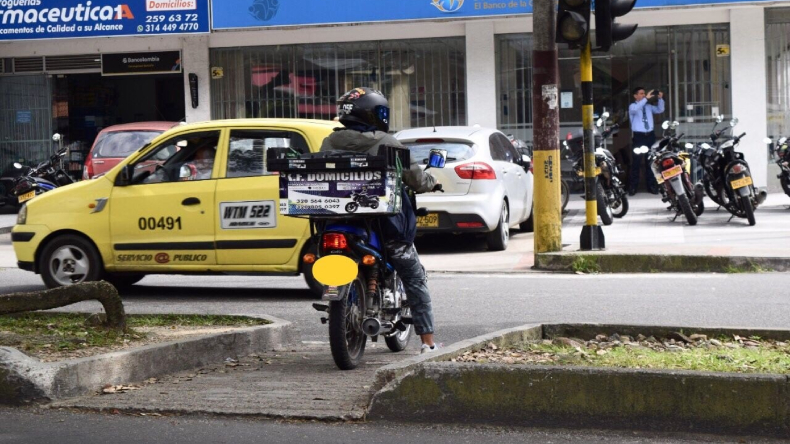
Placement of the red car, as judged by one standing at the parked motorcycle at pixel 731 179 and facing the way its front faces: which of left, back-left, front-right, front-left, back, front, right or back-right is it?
front-left

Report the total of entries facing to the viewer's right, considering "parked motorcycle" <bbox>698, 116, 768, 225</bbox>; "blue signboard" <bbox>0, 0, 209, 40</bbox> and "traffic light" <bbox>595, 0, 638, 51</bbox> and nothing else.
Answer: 1

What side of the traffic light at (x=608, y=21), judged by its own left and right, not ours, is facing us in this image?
right

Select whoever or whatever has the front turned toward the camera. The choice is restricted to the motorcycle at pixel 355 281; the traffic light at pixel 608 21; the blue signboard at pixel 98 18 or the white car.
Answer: the blue signboard

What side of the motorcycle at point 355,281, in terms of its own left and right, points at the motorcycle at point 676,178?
front

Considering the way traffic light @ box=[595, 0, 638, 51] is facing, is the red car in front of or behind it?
behind

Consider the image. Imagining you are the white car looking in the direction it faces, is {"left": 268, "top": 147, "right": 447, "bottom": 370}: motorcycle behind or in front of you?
behind

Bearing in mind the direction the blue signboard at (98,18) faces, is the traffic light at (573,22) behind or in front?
in front

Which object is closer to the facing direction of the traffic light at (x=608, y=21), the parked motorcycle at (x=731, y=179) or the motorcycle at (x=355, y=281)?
the parked motorcycle

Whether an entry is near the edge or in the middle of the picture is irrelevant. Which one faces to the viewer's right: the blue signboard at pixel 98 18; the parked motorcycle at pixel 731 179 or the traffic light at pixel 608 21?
the traffic light

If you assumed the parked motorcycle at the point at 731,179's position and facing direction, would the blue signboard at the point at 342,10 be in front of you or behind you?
in front

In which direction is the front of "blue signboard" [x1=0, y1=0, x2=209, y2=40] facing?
toward the camera

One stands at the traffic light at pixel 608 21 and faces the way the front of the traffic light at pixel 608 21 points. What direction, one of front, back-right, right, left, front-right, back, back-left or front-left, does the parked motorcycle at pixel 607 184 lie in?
left

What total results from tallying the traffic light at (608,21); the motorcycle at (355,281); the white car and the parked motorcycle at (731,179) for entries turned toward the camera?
0

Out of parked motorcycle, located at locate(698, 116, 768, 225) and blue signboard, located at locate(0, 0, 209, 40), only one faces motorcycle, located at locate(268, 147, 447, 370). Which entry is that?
the blue signboard

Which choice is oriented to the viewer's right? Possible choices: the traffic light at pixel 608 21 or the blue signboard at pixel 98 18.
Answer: the traffic light

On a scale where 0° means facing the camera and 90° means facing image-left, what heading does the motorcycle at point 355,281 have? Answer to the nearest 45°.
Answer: approximately 225°

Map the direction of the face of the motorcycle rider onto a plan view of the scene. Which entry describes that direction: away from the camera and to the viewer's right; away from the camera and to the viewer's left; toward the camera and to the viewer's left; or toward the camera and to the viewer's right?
away from the camera and to the viewer's right
